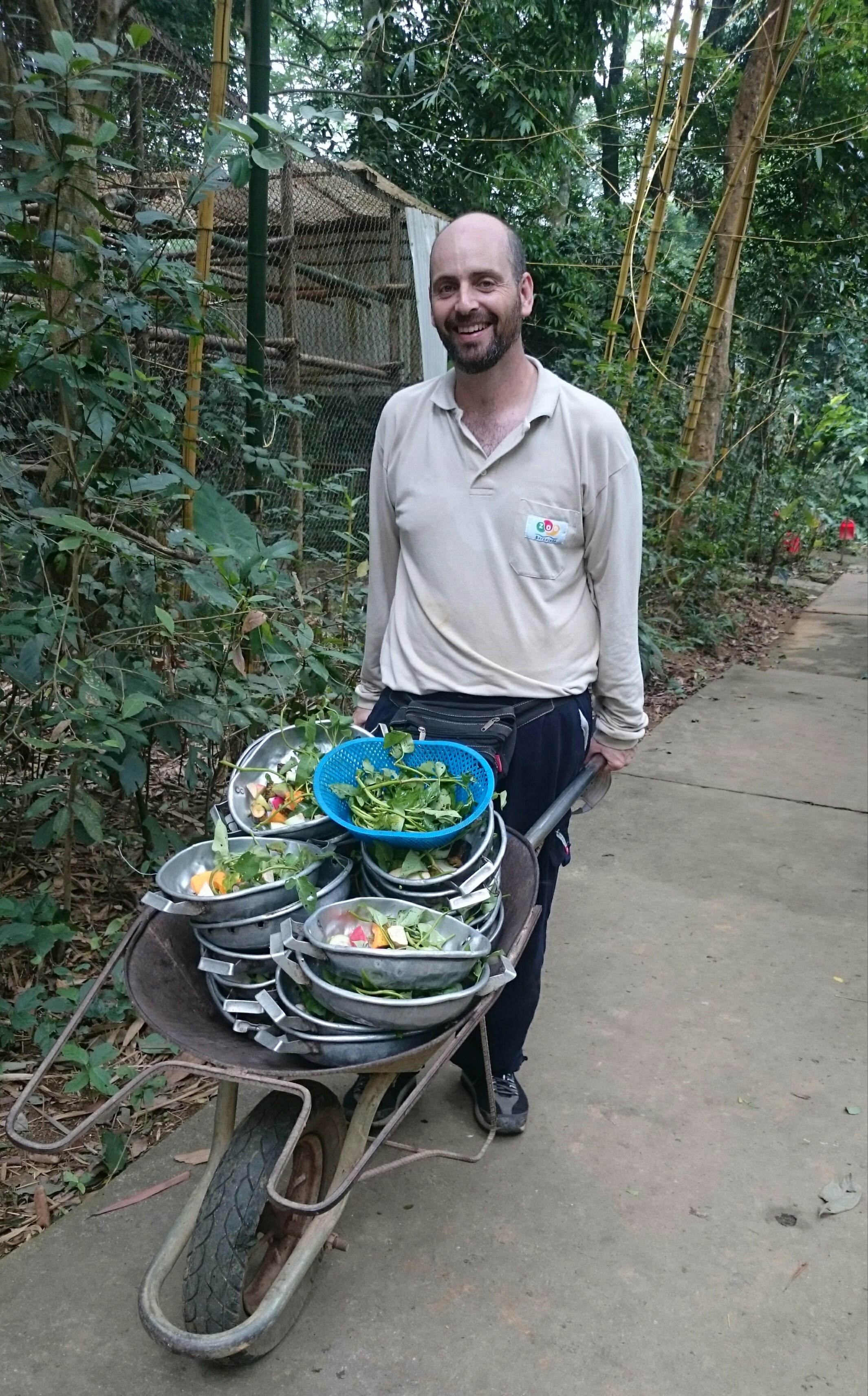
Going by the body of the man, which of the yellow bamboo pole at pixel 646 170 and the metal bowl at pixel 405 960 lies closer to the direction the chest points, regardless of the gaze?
the metal bowl

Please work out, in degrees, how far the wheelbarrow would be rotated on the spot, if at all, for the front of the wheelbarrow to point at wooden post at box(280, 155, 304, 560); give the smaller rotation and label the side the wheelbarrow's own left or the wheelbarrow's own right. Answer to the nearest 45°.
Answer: approximately 135° to the wheelbarrow's own right

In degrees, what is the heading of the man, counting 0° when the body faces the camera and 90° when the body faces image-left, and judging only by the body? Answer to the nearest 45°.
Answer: approximately 0°

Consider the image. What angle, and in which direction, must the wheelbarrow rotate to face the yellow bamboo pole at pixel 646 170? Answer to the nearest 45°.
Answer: approximately 180°

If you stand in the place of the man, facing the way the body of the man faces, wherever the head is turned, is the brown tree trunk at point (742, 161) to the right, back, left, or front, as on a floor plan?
back

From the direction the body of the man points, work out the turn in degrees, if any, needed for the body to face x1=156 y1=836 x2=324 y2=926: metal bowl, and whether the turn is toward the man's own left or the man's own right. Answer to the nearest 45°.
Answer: approximately 45° to the man's own right

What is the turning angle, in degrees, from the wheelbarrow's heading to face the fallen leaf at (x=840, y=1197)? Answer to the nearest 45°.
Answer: approximately 135° to its left
